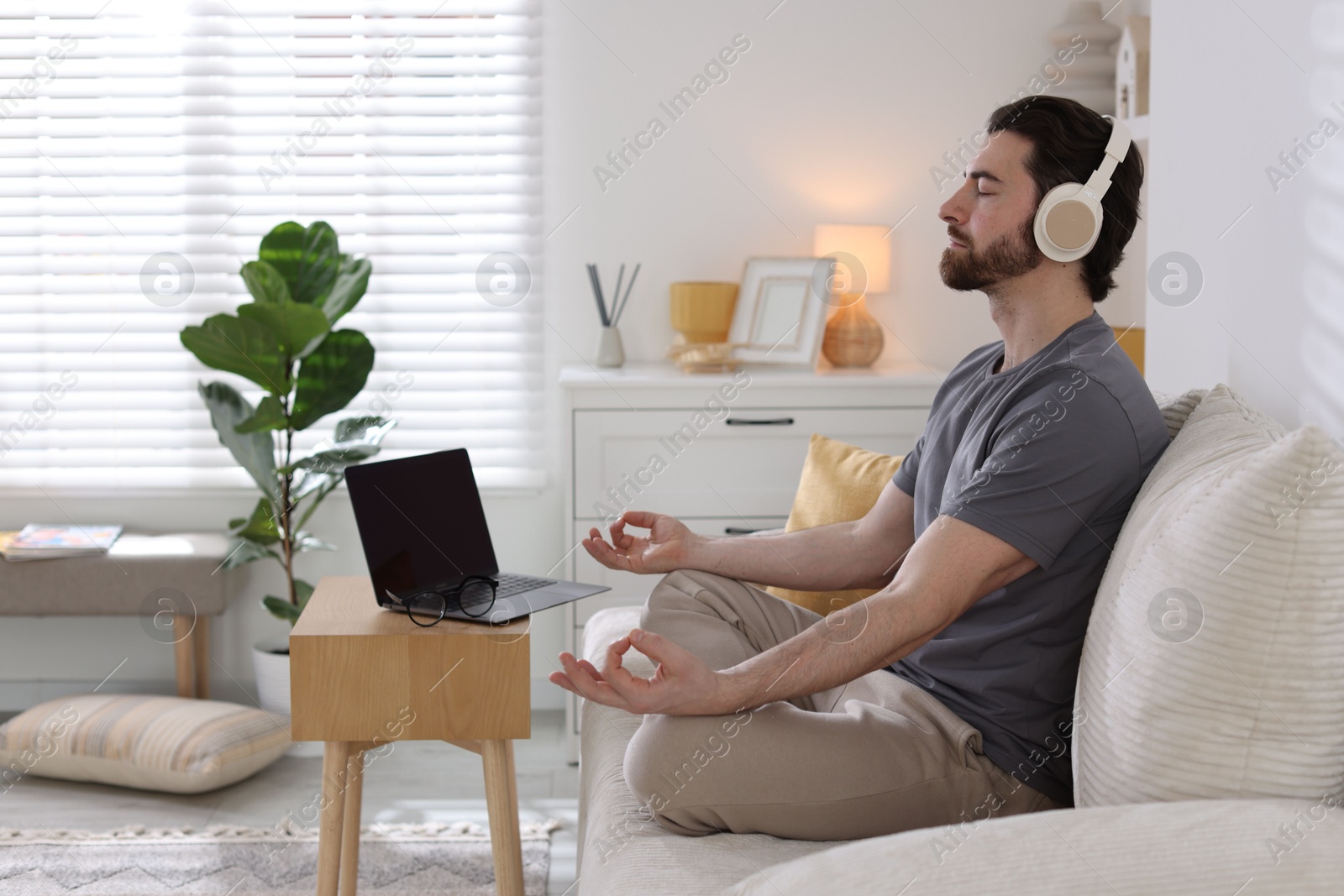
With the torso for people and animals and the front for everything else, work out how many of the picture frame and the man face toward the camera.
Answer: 1

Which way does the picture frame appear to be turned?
toward the camera

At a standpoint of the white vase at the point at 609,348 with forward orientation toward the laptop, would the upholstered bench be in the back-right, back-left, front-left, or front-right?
front-right

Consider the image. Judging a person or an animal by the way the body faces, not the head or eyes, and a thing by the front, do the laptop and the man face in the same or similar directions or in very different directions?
very different directions

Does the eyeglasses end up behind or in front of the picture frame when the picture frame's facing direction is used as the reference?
in front

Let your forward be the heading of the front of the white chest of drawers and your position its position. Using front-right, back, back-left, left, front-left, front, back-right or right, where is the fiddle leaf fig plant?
right

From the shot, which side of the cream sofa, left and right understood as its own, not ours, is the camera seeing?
left

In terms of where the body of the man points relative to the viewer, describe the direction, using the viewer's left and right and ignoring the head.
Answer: facing to the left of the viewer

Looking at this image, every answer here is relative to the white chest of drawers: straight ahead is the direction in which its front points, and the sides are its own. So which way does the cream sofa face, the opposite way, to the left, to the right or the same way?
to the right

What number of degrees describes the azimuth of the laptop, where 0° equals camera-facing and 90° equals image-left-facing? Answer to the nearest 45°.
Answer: approximately 315°

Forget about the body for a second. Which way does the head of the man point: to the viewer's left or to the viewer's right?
to the viewer's left

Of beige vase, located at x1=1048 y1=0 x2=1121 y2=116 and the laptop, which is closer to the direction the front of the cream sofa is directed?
the laptop

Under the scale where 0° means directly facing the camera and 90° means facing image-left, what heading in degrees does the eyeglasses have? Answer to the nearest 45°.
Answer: approximately 315°
